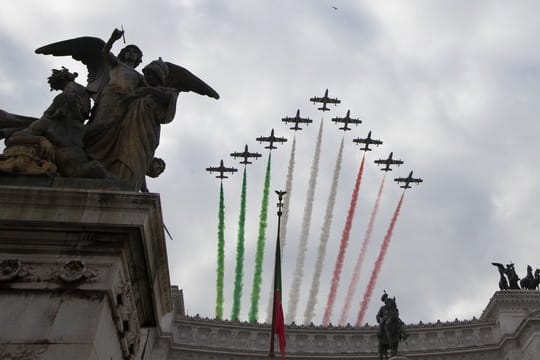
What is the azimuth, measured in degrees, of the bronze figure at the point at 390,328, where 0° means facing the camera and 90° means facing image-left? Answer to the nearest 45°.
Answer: approximately 0°

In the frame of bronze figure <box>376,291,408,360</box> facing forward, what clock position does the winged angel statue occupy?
The winged angel statue is roughly at 12 o'clock from the bronze figure.
